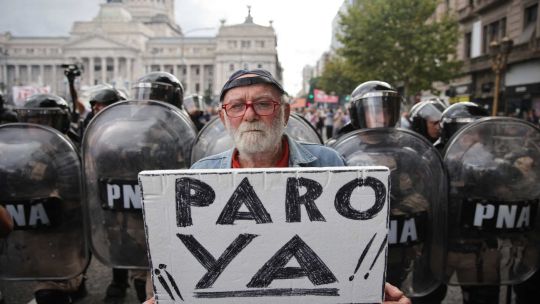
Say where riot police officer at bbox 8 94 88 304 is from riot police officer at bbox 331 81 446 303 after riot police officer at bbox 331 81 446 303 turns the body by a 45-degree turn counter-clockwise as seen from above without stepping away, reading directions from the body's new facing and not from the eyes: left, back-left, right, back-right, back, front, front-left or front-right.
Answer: back-right

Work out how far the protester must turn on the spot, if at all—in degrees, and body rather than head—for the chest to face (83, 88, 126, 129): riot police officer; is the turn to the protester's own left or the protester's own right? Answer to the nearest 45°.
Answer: approximately 135° to the protester's own right

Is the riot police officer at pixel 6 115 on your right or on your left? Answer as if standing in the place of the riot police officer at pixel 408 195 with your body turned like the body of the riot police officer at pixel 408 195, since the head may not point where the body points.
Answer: on your right

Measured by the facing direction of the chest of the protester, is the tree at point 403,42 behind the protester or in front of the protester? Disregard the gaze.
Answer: behind

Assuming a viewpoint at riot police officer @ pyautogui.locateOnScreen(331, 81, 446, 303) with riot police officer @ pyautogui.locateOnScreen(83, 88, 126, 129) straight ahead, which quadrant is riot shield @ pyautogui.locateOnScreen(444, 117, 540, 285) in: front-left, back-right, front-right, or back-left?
back-right

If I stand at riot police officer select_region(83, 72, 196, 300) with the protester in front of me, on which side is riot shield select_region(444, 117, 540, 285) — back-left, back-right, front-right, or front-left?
front-left

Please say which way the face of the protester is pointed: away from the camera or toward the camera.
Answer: toward the camera

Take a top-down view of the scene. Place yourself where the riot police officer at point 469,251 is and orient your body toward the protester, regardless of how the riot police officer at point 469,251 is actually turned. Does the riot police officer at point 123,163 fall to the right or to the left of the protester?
right

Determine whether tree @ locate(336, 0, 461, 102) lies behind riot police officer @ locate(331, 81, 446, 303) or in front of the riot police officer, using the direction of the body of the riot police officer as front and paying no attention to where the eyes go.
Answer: behind

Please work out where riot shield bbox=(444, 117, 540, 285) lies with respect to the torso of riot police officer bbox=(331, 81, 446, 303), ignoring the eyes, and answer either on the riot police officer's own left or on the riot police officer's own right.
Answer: on the riot police officer's own left

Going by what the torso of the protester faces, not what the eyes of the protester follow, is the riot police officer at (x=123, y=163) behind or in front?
behind

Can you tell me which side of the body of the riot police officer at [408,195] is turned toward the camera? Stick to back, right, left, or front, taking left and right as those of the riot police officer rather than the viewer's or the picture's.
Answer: front

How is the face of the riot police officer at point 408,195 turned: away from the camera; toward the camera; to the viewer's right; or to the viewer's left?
toward the camera

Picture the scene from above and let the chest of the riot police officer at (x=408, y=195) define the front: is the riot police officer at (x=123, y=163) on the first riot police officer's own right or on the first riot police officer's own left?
on the first riot police officer's own right

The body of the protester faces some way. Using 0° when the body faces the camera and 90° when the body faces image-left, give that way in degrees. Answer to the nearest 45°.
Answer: approximately 0°

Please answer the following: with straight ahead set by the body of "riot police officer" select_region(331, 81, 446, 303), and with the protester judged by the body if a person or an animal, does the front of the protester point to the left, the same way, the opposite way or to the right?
the same way

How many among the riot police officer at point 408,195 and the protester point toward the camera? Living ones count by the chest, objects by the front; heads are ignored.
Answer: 2
